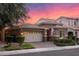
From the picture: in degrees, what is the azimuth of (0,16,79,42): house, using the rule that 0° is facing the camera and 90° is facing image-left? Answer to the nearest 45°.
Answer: approximately 0°

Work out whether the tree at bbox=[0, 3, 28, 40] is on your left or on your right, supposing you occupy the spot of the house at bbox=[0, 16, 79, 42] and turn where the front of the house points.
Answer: on your right

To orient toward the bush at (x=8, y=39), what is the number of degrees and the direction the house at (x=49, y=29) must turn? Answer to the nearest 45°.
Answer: approximately 90° to its right

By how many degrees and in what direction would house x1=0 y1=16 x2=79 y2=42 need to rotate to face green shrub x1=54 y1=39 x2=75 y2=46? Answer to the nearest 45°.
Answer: approximately 90° to its left
